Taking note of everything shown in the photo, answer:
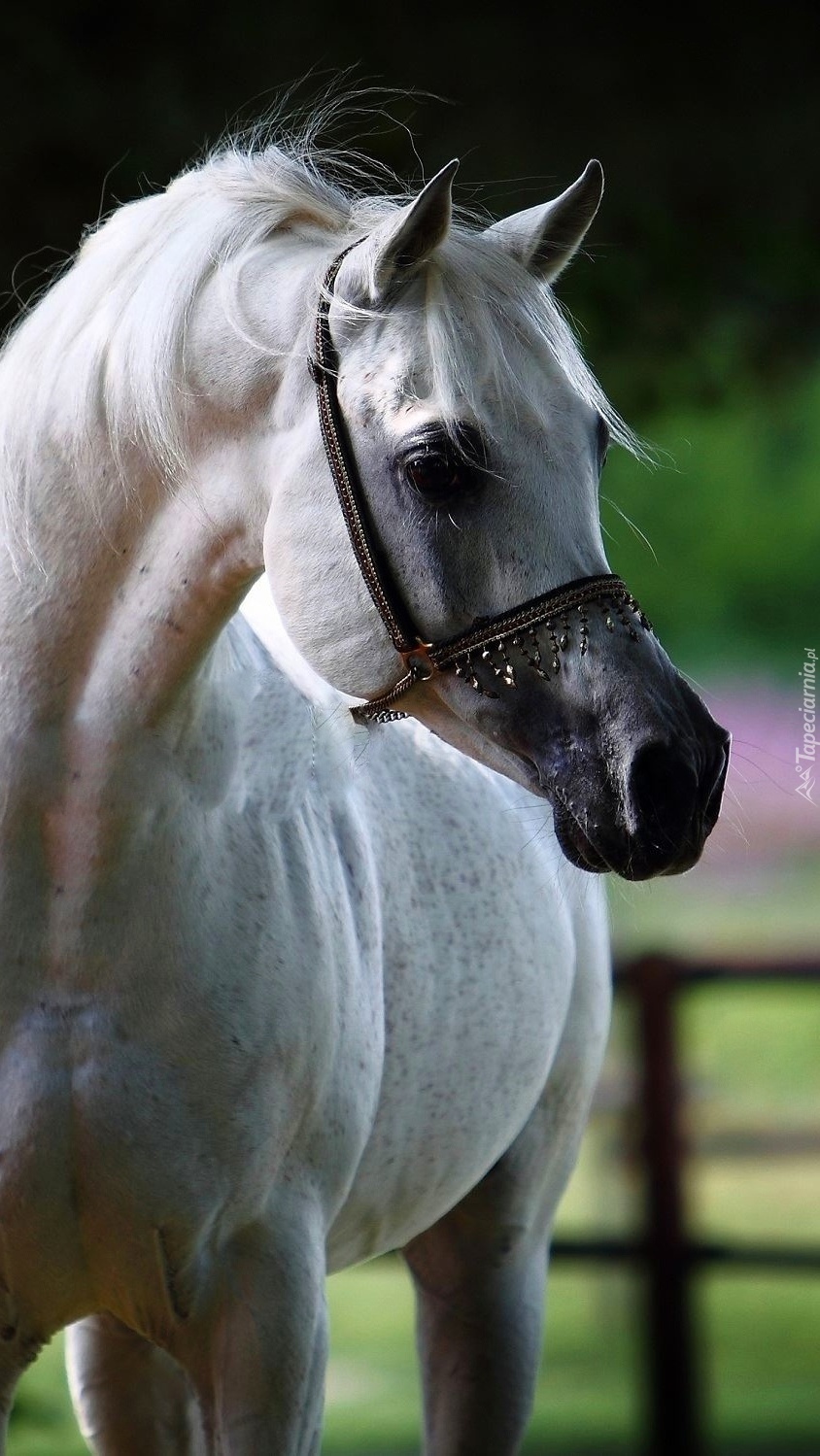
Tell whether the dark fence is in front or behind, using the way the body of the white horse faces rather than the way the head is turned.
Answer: behind
